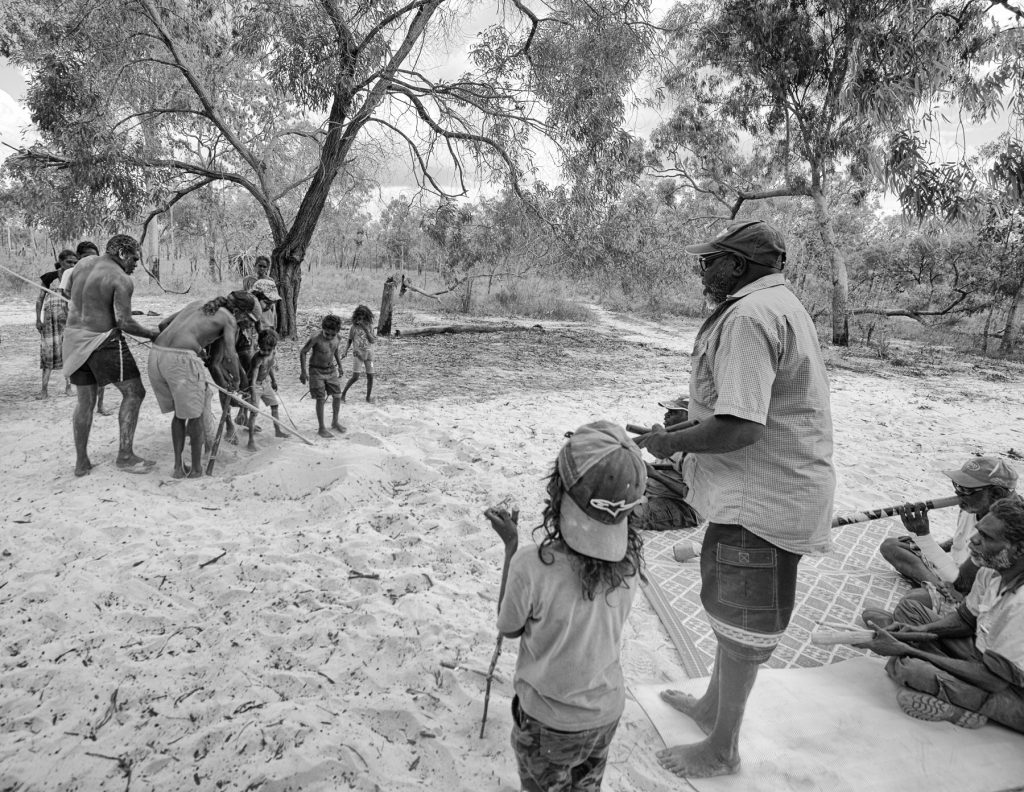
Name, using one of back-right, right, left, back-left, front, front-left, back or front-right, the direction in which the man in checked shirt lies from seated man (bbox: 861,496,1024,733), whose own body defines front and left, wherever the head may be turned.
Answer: front-left

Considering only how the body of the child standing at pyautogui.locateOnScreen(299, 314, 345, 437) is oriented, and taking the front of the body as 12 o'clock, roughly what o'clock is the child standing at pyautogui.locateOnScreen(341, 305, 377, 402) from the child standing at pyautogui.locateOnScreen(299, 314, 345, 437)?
the child standing at pyautogui.locateOnScreen(341, 305, 377, 402) is roughly at 8 o'clock from the child standing at pyautogui.locateOnScreen(299, 314, 345, 437).

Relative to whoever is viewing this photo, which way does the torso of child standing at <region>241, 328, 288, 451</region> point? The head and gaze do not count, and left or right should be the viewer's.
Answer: facing the viewer and to the right of the viewer

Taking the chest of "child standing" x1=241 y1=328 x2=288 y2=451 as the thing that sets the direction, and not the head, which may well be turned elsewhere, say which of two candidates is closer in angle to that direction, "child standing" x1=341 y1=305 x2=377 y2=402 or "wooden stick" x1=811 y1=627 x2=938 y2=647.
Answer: the wooden stick

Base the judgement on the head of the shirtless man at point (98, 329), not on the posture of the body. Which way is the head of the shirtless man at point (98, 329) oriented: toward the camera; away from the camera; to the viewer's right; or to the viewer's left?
to the viewer's right

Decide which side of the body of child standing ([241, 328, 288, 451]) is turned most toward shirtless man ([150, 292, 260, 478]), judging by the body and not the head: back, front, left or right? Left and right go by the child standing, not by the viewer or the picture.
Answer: right

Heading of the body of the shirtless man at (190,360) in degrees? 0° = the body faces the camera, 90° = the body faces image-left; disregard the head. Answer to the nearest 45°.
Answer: approximately 225°

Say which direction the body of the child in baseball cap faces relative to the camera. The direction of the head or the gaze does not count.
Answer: away from the camera

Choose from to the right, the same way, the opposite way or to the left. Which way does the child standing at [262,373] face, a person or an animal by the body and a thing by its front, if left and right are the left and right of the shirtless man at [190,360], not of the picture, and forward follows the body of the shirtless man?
to the right

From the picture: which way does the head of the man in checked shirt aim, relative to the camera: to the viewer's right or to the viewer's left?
to the viewer's left

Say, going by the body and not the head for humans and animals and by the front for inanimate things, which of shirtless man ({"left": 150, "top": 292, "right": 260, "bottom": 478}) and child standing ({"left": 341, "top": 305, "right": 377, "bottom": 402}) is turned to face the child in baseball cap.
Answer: the child standing

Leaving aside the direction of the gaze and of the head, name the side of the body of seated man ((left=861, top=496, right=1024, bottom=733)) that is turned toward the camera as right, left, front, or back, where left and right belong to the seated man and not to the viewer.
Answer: left

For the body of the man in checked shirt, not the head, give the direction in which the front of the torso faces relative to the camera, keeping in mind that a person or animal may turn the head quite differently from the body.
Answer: to the viewer's left

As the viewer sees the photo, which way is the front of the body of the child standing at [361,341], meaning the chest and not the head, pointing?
toward the camera
